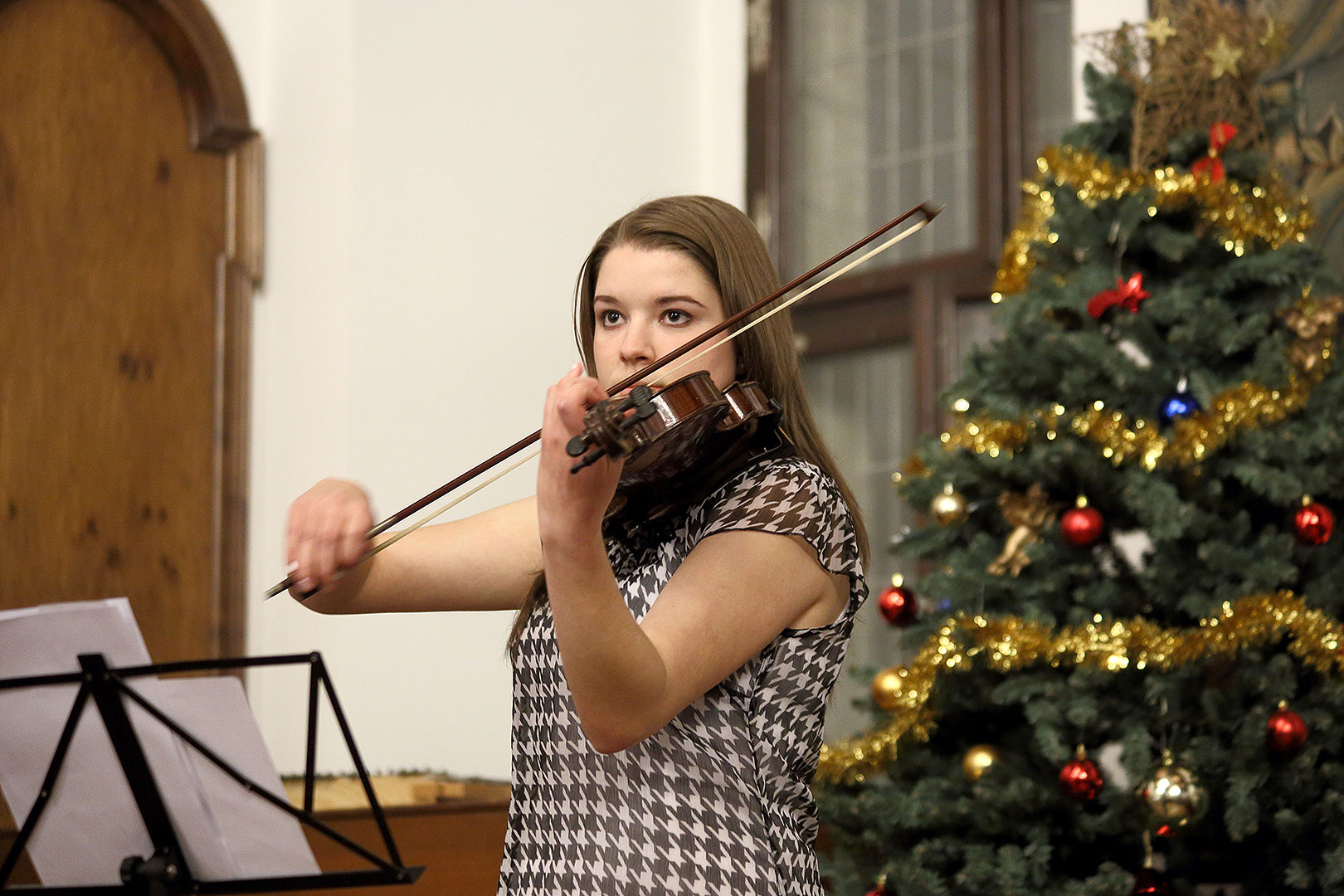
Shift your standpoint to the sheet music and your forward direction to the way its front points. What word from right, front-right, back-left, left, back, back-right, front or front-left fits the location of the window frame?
front-right

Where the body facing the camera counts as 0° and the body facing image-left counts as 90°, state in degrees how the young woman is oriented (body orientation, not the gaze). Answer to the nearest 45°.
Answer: approximately 45°

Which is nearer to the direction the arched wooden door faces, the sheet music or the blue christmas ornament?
the sheet music

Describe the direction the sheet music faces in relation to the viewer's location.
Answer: facing away from the viewer

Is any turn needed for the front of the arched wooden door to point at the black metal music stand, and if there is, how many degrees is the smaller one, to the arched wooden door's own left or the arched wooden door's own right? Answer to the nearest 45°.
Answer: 0° — it already faces it

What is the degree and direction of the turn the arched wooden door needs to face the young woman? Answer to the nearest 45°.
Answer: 0° — it already faces them

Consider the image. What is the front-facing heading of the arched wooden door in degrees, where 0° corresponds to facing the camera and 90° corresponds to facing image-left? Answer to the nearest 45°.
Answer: approximately 0°

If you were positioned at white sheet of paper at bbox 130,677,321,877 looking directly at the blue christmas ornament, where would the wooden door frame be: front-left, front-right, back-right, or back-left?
front-left

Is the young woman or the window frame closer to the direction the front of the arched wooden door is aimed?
the young woman

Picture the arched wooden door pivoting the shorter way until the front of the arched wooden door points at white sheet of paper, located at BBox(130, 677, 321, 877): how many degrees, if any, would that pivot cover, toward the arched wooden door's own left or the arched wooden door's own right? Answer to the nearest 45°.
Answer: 0° — it already faces it

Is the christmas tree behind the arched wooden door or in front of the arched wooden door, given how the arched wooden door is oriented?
in front

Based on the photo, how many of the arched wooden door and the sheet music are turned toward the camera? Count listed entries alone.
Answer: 1

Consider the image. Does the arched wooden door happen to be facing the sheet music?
yes

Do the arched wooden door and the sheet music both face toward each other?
yes
